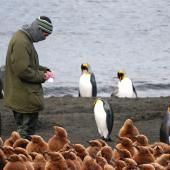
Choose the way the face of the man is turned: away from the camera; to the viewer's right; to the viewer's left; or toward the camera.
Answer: to the viewer's right

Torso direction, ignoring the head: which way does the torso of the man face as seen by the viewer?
to the viewer's right
